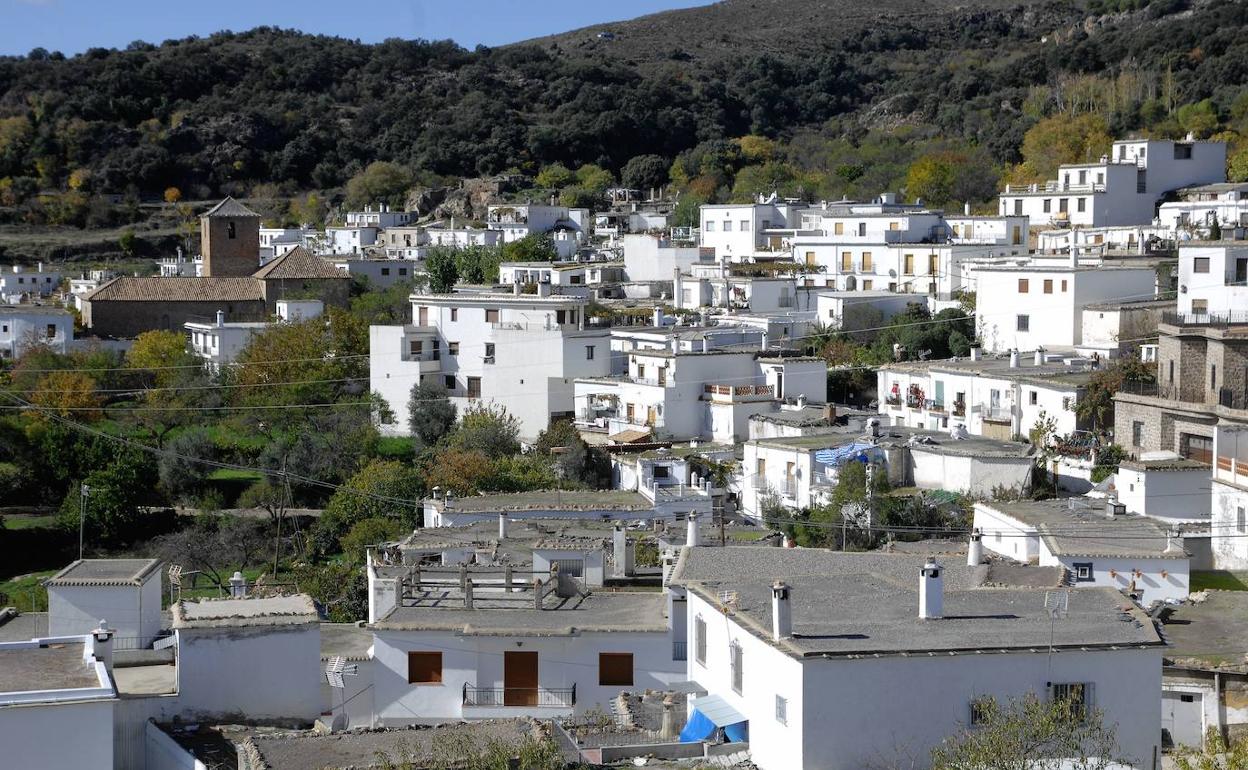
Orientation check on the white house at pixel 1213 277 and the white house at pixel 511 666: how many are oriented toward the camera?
2

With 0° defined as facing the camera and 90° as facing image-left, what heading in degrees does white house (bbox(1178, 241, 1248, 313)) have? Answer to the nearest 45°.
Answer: approximately 0°

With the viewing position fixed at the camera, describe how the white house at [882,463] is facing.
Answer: facing the viewer and to the left of the viewer

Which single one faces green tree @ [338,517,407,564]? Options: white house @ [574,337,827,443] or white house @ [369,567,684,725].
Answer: white house @ [574,337,827,443]

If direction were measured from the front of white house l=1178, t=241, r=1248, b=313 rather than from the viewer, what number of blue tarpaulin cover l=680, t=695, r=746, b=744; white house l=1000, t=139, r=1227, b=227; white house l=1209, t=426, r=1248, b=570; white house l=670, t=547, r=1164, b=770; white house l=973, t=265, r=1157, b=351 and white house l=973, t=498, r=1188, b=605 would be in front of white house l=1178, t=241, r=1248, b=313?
4

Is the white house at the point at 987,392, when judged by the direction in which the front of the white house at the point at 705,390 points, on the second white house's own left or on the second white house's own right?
on the second white house's own left

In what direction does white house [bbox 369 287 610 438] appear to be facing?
toward the camera

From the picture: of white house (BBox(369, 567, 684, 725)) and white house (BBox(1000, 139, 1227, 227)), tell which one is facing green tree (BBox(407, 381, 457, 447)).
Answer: white house (BBox(1000, 139, 1227, 227))

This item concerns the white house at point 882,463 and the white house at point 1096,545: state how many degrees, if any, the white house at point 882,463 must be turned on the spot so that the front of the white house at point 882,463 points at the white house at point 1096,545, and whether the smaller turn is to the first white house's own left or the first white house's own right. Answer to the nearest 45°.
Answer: approximately 45° to the first white house's own left

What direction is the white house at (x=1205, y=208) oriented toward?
toward the camera

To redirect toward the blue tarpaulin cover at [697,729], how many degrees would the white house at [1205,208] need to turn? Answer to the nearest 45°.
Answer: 0° — it already faces it

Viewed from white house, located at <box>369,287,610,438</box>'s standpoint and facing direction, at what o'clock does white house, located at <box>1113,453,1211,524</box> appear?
white house, located at <box>1113,453,1211,524</box> is roughly at 11 o'clock from white house, located at <box>369,287,610,438</box>.

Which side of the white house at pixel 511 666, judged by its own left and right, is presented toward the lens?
front
